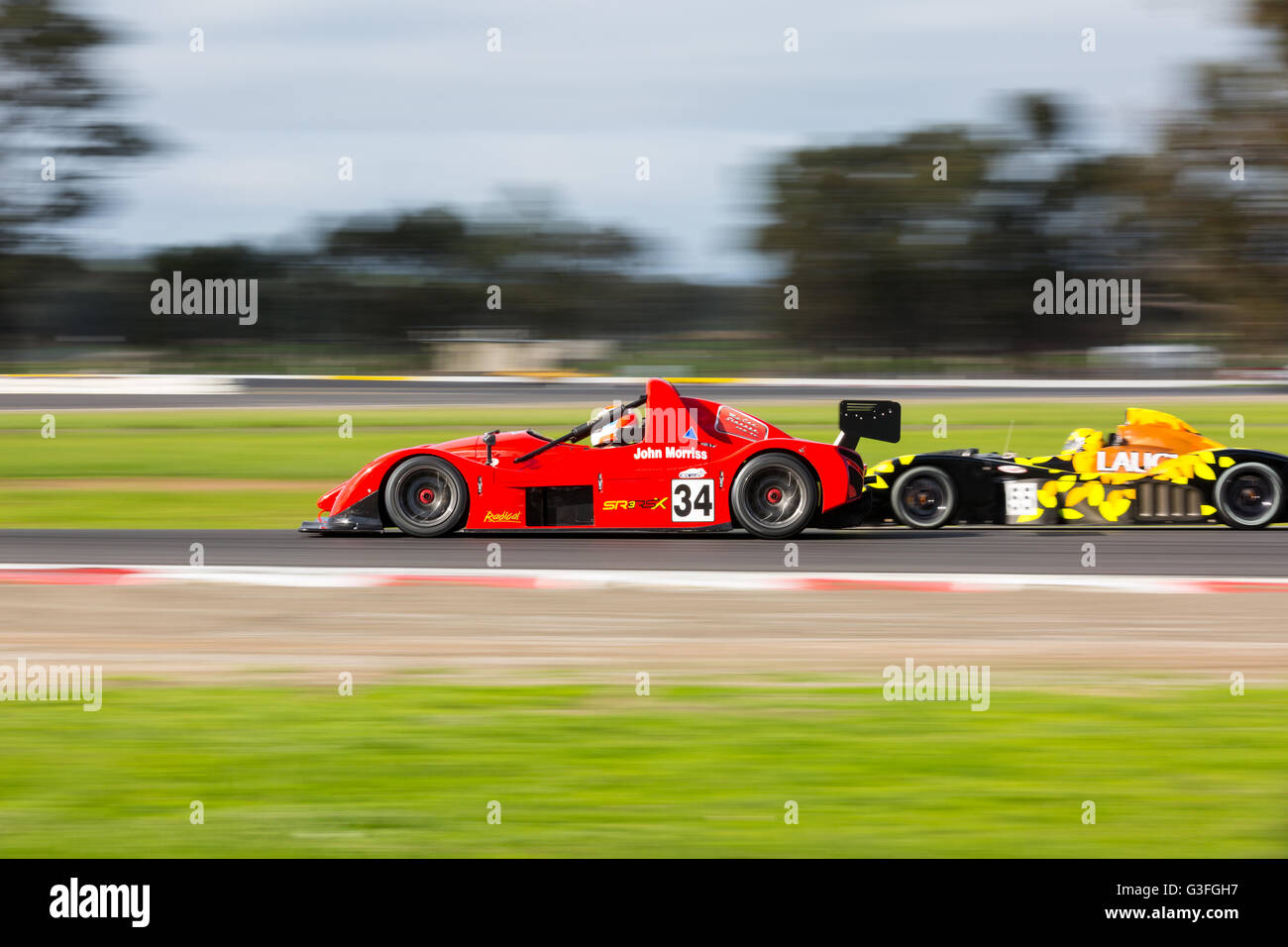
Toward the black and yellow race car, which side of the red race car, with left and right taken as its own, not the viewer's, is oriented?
back

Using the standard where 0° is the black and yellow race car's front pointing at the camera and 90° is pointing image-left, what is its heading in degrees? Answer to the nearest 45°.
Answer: approximately 90°

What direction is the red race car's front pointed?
to the viewer's left

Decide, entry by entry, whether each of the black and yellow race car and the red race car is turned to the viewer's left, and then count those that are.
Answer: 2

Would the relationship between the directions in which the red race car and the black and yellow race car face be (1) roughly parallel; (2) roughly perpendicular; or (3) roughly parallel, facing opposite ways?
roughly parallel

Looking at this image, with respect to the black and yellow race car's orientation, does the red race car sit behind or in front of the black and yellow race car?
in front
